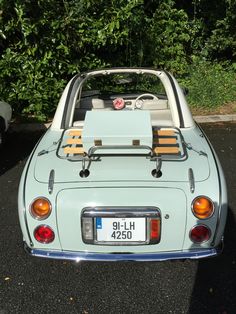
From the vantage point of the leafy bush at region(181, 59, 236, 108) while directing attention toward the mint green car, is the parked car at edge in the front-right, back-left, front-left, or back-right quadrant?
front-right

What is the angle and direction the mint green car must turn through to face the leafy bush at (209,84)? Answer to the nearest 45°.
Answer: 0° — it already faces it

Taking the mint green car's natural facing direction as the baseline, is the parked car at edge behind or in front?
in front

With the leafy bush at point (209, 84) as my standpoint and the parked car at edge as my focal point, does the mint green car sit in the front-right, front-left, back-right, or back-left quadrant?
front-left

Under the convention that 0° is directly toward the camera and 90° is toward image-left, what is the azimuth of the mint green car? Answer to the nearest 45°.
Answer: approximately 180°
